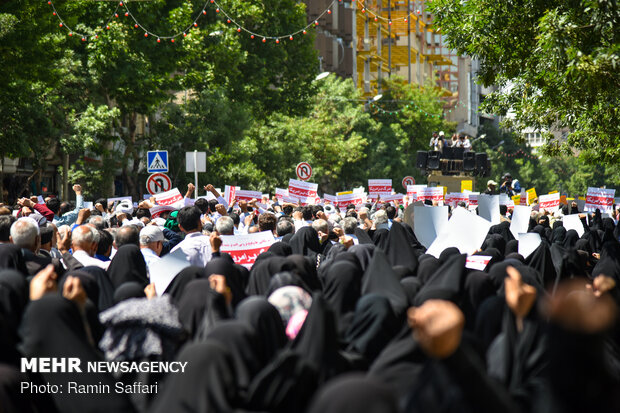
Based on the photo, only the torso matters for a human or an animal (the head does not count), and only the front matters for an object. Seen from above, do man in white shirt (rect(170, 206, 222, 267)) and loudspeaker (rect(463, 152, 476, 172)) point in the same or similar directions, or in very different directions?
very different directions

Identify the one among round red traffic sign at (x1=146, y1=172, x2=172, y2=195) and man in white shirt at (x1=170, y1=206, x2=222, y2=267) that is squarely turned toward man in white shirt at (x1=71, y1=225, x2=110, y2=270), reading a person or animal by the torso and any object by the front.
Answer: the round red traffic sign

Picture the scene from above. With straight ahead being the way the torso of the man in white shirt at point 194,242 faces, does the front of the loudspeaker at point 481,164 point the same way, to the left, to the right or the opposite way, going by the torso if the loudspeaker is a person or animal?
the opposite way

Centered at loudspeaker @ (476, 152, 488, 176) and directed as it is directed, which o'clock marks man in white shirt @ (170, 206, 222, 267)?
The man in white shirt is roughly at 12 o'clock from the loudspeaker.

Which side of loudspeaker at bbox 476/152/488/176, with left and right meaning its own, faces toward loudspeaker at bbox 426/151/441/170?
right

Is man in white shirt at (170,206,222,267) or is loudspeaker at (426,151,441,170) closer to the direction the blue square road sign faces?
the man in white shirt

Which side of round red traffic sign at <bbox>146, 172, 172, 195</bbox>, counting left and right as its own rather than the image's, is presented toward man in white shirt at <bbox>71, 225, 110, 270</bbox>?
front

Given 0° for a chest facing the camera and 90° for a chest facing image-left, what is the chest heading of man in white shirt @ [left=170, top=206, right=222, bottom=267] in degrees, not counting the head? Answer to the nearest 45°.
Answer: approximately 180°

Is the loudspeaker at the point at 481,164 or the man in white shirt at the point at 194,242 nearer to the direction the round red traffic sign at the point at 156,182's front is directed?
the man in white shirt

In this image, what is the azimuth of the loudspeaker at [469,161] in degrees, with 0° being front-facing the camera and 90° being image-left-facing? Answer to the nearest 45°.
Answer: approximately 0°

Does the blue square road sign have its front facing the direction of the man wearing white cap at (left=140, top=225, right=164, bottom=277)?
yes

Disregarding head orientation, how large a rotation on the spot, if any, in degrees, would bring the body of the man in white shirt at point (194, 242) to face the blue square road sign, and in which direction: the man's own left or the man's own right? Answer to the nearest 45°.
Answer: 0° — they already face it

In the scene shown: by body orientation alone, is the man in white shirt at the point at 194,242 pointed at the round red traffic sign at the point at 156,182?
yes

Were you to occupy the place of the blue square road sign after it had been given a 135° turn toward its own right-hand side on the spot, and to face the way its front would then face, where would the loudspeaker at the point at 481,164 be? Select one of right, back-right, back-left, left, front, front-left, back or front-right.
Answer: right

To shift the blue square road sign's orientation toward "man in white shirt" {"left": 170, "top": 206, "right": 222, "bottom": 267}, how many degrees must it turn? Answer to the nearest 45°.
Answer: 0° — it already faces them

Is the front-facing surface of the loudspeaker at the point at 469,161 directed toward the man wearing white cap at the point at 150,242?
yes
